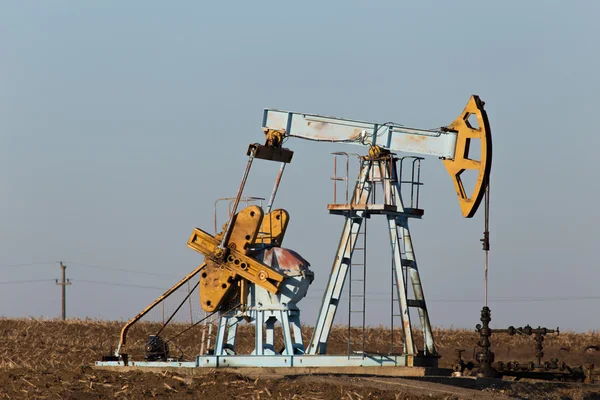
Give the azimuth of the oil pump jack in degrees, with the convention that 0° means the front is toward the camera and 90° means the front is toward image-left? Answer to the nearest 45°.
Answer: approximately 270°
